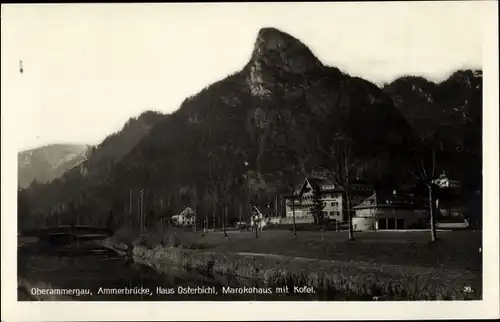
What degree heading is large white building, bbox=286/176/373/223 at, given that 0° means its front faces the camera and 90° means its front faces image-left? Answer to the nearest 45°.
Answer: approximately 45°
